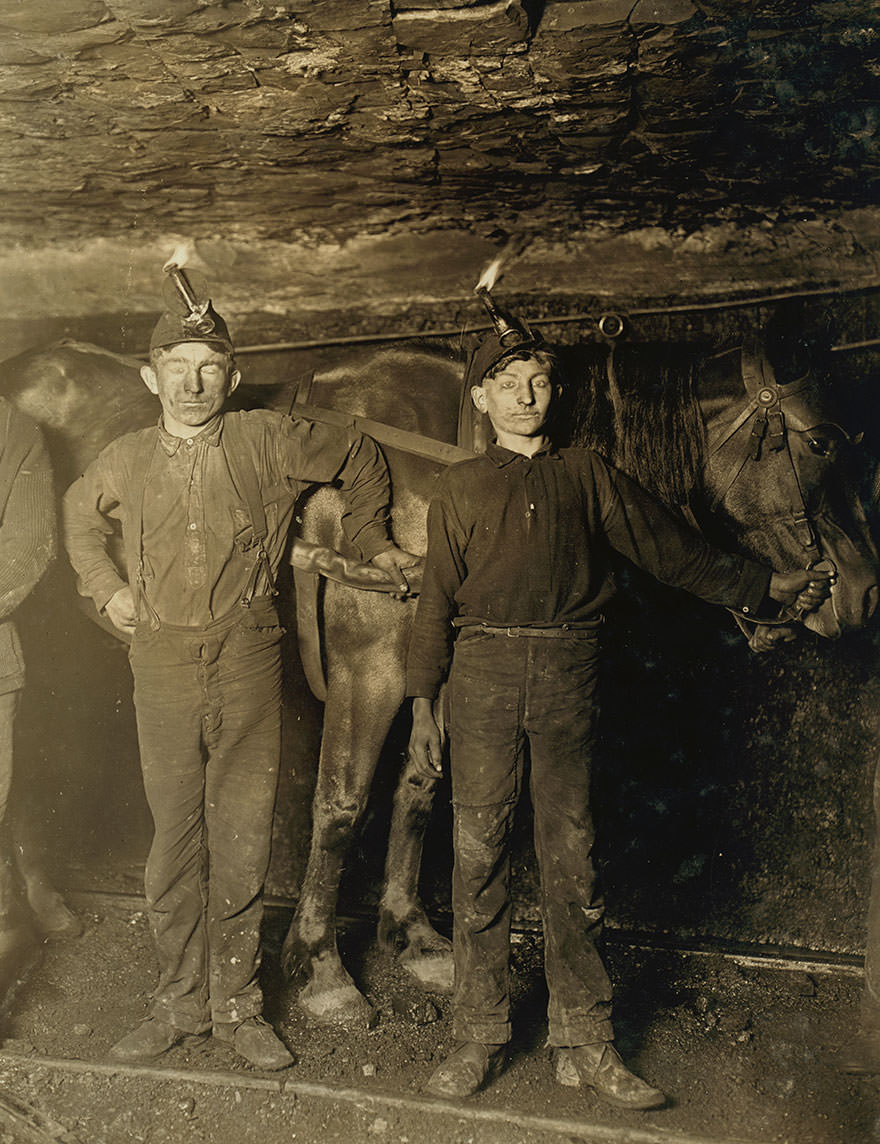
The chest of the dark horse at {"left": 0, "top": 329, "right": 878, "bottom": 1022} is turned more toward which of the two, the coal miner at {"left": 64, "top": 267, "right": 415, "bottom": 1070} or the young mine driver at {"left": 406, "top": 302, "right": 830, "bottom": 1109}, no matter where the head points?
the young mine driver

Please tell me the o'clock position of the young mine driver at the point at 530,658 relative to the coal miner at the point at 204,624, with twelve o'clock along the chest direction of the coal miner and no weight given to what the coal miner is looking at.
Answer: The young mine driver is roughly at 10 o'clock from the coal miner.

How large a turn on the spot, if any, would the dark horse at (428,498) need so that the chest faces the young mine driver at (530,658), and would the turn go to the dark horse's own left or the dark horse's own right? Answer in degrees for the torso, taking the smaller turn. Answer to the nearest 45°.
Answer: approximately 45° to the dark horse's own right

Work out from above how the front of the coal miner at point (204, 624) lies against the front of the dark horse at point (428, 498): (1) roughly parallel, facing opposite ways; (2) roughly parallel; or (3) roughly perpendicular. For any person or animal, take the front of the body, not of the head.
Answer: roughly perpendicular

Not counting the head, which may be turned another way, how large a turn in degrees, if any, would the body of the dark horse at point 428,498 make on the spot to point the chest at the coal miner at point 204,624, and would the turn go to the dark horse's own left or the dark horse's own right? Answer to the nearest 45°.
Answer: approximately 135° to the dark horse's own right

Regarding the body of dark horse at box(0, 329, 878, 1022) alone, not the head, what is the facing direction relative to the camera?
to the viewer's right

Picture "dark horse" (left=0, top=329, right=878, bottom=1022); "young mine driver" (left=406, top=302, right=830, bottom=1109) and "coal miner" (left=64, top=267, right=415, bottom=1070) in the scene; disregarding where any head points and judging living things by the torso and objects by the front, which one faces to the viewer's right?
the dark horse

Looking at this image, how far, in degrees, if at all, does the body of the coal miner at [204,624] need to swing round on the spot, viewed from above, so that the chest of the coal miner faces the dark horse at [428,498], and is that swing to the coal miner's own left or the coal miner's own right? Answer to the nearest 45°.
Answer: approximately 90° to the coal miner's own left

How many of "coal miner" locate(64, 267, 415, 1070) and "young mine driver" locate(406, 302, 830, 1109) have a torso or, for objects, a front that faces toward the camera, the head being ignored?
2

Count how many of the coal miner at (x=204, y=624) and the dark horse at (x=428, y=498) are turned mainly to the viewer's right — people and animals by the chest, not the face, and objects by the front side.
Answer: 1
